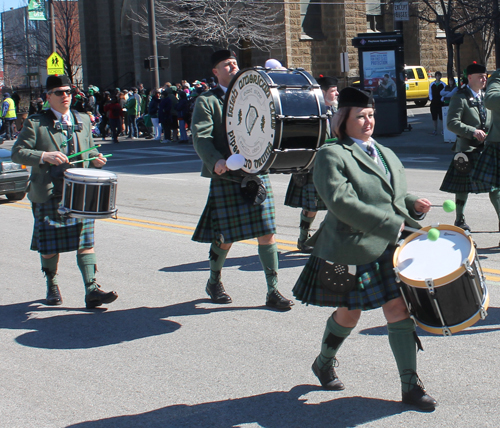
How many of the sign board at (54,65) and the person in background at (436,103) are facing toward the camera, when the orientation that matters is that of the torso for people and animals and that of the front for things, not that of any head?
2

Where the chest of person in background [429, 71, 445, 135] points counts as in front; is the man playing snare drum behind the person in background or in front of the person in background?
in front

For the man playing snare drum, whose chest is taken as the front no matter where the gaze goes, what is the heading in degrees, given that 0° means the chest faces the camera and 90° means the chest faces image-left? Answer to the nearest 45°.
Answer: approximately 315°

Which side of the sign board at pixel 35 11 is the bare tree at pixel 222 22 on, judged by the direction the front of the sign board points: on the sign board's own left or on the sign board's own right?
on the sign board's own left

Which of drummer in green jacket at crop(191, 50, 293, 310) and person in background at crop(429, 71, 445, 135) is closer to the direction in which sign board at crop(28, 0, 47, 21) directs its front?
the drummer in green jacket

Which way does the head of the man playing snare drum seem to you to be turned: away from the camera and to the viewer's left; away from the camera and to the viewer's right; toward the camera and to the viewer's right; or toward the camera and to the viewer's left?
toward the camera and to the viewer's right

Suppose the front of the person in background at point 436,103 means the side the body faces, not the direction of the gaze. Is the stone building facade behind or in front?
behind

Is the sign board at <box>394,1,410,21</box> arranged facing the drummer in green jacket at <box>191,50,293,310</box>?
yes
